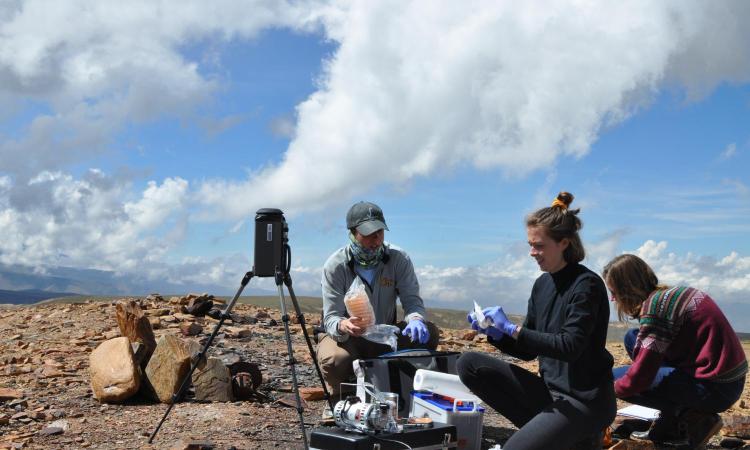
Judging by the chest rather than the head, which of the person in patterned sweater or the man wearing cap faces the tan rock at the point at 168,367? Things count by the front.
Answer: the person in patterned sweater

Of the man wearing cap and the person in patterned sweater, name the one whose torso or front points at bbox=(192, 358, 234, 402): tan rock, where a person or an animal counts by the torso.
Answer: the person in patterned sweater

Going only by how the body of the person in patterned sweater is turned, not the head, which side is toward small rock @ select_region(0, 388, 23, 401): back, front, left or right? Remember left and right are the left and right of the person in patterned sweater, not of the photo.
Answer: front

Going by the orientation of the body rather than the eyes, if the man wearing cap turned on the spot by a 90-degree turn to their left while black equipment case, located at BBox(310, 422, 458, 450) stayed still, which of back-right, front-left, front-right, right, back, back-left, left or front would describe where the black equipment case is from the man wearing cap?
right

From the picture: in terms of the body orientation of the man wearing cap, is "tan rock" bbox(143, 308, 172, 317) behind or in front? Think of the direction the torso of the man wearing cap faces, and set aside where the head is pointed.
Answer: behind

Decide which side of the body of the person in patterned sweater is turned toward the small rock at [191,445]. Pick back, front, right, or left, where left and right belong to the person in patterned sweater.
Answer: front

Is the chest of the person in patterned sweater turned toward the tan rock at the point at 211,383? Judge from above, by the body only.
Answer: yes

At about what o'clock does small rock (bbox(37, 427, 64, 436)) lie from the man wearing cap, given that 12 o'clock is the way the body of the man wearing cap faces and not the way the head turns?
The small rock is roughly at 3 o'clock from the man wearing cap.

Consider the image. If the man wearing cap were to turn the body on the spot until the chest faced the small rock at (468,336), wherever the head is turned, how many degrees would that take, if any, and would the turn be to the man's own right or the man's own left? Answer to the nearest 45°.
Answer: approximately 180°

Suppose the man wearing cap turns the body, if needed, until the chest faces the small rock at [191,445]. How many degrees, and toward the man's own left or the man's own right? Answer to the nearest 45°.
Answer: approximately 90° to the man's own right

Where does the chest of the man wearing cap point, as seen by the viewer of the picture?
toward the camera

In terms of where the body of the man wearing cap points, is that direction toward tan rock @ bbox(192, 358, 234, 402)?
no

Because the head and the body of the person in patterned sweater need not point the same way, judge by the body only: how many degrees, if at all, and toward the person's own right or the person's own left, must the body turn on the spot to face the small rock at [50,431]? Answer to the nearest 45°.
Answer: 0° — they already face it

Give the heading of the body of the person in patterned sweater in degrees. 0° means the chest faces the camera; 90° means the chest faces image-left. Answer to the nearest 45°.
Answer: approximately 90°

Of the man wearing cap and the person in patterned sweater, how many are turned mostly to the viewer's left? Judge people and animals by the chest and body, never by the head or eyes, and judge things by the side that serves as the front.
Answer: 1

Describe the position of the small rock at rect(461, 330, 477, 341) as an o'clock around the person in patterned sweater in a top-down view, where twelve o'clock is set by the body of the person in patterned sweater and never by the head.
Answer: The small rock is roughly at 2 o'clock from the person in patterned sweater.
